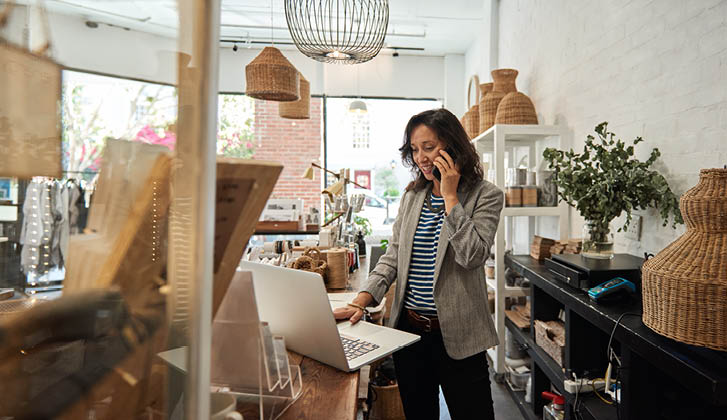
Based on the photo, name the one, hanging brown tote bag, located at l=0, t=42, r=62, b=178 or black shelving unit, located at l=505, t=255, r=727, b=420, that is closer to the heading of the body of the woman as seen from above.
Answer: the hanging brown tote bag

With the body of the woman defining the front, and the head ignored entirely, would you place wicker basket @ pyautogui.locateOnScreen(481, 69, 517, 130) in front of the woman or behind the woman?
behind

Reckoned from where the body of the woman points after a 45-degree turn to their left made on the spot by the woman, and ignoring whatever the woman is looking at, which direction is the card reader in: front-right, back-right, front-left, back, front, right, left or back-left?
left

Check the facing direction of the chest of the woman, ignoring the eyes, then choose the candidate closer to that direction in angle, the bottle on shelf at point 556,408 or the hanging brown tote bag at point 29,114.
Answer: the hanging brown tote bag

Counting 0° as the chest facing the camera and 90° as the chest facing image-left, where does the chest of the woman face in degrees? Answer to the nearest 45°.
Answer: approximately 45°

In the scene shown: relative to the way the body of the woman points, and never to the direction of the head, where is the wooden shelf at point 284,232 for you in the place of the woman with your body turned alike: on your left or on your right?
on your right
